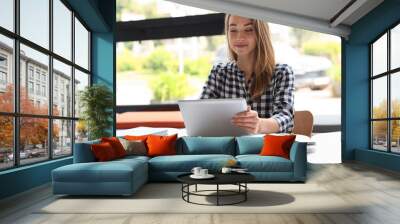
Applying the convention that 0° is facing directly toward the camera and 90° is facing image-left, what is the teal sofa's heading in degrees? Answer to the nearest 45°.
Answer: approximately 0°

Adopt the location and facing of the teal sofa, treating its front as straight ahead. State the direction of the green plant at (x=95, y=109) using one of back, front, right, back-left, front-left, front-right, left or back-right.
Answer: back-right

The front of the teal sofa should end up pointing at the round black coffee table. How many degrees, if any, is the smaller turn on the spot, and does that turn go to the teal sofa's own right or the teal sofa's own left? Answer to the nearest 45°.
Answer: approximately 45° to the teal sofa's own left

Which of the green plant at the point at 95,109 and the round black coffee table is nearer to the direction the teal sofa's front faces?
the round black coffee table
